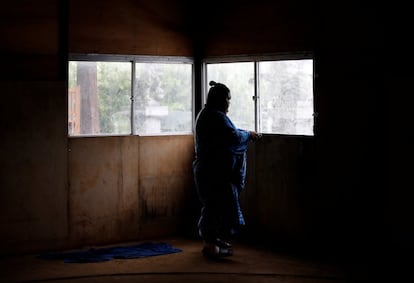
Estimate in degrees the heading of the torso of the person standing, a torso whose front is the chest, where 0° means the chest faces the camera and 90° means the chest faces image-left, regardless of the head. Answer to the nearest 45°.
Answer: approximately 270°

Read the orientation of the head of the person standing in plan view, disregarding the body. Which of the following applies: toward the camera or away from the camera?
away from the camera

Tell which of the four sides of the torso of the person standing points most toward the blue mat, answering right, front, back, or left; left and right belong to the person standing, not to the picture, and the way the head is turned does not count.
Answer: back

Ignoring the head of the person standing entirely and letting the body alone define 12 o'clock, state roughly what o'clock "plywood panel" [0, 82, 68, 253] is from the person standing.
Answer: The plywood panel is roughly at 6 o'clock from the person standing.

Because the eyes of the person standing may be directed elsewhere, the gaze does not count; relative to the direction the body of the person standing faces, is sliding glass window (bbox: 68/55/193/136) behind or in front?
behind
